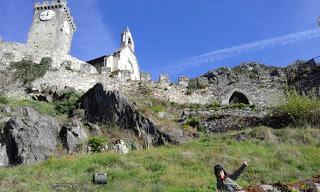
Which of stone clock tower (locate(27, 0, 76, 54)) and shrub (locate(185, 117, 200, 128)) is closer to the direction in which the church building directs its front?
the shrub

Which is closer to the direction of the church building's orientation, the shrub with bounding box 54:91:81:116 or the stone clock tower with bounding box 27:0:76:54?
the shrub

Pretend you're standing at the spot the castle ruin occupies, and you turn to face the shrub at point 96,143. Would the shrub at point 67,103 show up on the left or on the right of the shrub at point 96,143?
right

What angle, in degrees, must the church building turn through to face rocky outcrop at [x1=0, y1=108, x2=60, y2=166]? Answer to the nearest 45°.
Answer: approximately 45° to its right

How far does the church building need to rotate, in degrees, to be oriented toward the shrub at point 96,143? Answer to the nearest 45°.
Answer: approximately 45° to its right

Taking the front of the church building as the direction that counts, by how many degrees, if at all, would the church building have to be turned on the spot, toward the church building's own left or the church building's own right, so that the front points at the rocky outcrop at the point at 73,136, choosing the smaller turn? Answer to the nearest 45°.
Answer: approximately 45° to the church building's own right

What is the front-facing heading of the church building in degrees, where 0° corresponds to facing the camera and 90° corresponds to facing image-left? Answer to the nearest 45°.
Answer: approximately 315°

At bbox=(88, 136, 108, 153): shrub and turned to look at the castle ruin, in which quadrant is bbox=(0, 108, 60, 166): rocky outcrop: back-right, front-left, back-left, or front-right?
back-left
